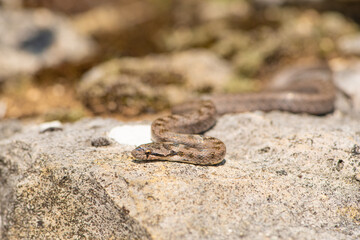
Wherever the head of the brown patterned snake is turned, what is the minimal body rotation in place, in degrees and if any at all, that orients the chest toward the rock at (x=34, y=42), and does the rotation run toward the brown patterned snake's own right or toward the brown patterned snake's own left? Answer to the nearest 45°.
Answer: approximately 45° to the brown patterned snake's own right

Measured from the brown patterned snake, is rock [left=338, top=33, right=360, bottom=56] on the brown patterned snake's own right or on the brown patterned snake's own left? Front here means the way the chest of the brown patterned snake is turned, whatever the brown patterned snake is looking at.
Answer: on the brown patterned snake's own right

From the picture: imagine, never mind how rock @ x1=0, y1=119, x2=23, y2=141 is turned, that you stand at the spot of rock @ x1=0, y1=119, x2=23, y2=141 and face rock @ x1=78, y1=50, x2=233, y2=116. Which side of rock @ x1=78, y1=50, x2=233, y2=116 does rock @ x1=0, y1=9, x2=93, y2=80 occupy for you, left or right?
left

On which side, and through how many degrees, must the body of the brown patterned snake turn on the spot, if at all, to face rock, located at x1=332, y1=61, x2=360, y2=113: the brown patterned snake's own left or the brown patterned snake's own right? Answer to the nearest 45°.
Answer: approximately 135° to the brown patterned snake's own right

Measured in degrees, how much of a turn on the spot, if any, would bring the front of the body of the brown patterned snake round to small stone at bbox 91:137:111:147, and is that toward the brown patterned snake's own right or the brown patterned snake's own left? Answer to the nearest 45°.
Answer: approximately 45° to the brown patterned snake's own left

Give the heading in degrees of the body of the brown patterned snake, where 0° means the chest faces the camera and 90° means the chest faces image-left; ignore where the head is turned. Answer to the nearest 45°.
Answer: approximately 90°

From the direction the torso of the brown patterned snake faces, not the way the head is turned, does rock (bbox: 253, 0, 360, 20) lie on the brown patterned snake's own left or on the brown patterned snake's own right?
on the brown patterned snake's own right

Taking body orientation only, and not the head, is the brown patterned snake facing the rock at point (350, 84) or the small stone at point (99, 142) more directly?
the small stone

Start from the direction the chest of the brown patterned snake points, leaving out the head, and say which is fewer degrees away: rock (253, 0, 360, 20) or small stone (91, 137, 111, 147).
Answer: the small stone
